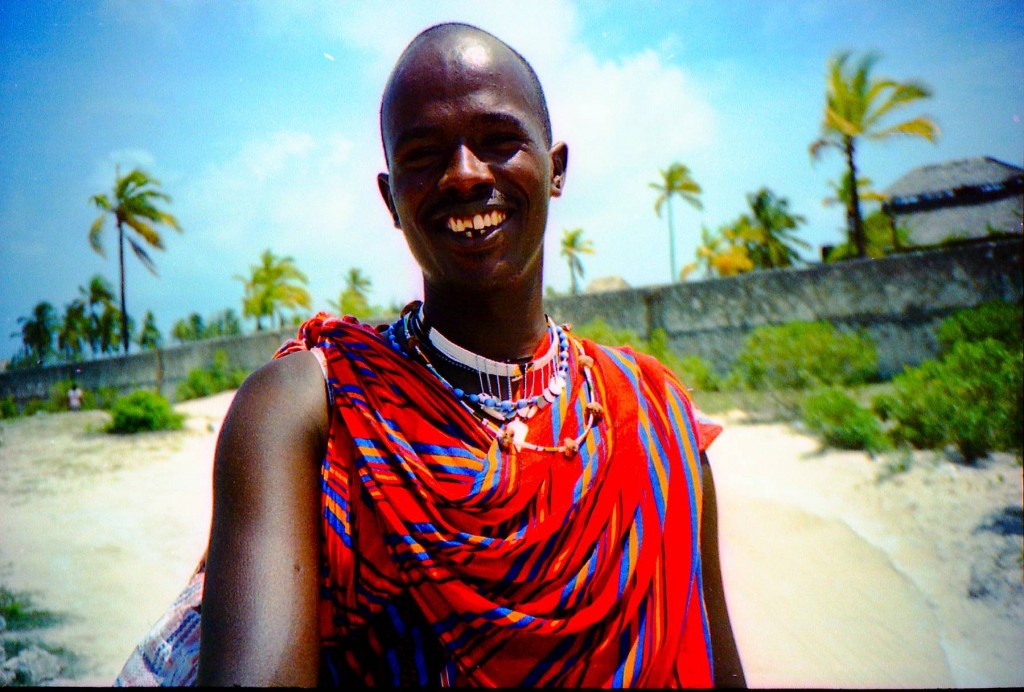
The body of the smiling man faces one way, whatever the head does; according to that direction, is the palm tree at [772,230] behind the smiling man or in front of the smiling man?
behind

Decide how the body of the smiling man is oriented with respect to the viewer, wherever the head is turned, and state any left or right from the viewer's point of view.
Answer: facing the viewer

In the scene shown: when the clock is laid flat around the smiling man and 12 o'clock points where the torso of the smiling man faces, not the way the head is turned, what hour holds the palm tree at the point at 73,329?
The palm tree is roughly at 5 o'clock from the smiling man.

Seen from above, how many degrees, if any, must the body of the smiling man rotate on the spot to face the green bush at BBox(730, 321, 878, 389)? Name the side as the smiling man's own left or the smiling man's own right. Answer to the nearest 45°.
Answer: approximately 135° to the smiling man's own left

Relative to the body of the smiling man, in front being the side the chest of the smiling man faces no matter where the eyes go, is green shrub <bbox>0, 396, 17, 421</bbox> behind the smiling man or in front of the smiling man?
behind

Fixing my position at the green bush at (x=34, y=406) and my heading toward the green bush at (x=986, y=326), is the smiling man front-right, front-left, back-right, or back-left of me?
front-right

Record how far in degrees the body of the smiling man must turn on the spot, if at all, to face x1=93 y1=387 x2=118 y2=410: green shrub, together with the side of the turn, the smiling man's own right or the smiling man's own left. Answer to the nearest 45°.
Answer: approximately 135° to the smiling man's own right

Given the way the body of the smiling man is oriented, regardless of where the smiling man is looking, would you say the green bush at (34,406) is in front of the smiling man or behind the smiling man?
behind

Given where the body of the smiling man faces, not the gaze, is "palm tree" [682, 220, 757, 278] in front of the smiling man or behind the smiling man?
behind

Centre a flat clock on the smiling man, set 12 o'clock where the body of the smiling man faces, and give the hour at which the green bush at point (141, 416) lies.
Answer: The green bush is roughly at 5 o'clock from the smiling man.
